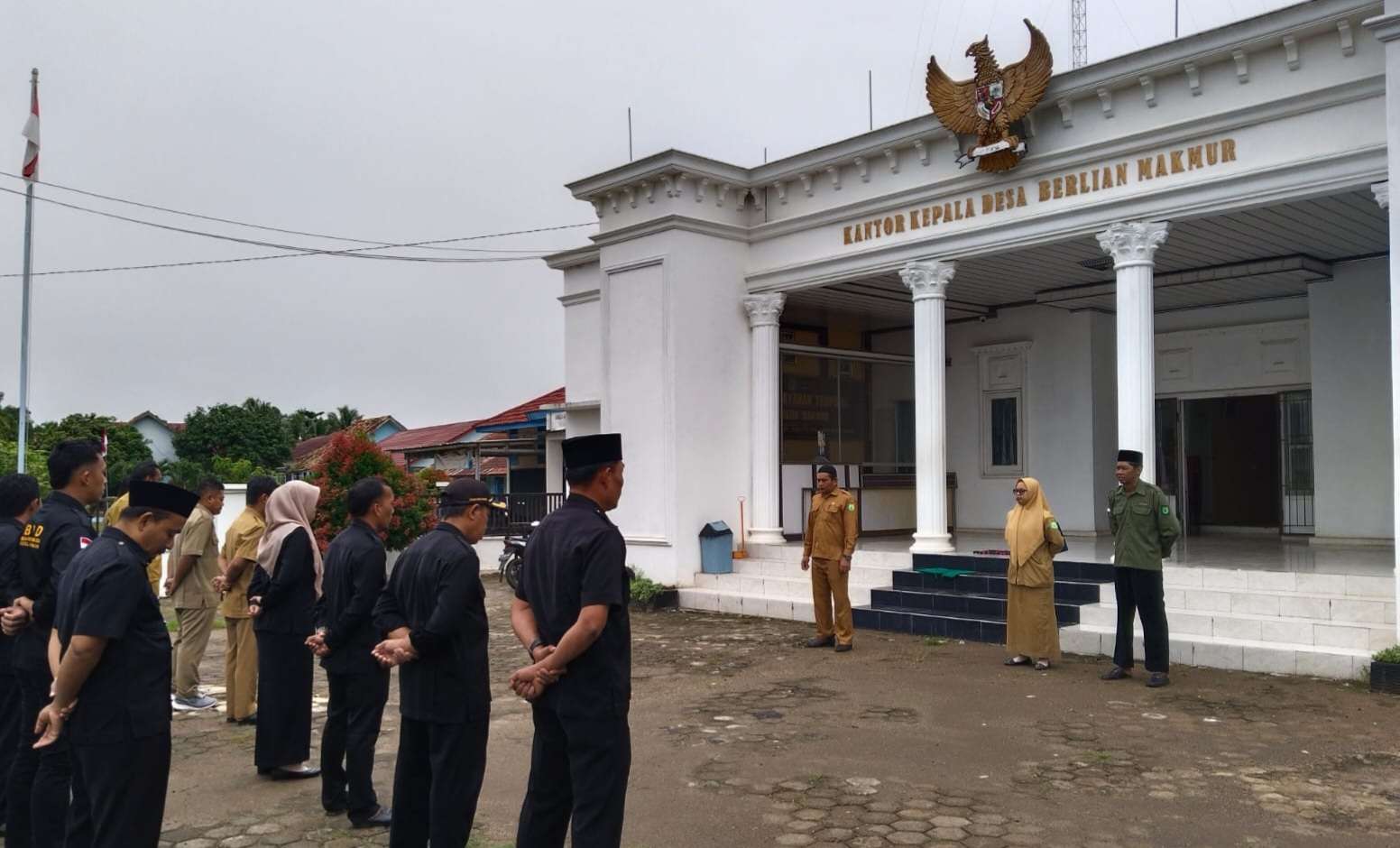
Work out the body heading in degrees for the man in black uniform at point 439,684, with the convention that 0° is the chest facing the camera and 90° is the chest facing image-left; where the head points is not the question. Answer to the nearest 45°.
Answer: approximately 225°

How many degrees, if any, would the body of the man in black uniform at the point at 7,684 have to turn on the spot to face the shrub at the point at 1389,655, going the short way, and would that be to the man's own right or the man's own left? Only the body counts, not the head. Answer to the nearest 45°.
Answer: approximately 45° to the man's own right

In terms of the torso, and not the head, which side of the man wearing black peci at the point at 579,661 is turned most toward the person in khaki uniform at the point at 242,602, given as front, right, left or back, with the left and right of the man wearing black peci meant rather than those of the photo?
left

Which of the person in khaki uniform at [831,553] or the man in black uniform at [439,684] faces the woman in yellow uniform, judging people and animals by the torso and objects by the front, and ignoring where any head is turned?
the man in black uniform

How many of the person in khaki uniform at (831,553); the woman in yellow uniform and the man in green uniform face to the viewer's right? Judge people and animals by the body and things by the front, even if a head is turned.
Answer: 0

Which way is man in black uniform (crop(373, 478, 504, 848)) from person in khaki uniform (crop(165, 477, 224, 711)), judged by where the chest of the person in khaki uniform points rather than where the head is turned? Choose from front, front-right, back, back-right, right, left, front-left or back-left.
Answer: right

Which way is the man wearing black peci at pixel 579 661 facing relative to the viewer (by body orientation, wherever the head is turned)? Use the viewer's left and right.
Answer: facing away from the viewer and to the right of the viewer

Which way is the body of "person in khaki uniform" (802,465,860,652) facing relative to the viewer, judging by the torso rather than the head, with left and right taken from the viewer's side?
facing the viewer and to the left of the viewer

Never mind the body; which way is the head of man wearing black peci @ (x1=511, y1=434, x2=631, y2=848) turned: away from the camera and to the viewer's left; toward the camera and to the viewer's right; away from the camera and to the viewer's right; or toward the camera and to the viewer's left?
away from the camera and to the viewer's right
